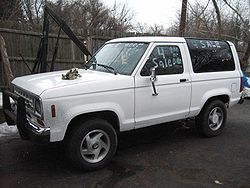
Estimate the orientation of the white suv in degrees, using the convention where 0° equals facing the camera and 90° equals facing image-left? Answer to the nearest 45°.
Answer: approximately 45°

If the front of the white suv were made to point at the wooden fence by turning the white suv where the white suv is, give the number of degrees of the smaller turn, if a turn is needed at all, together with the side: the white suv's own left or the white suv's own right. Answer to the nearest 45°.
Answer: approximately 90° to the white suv's own right
